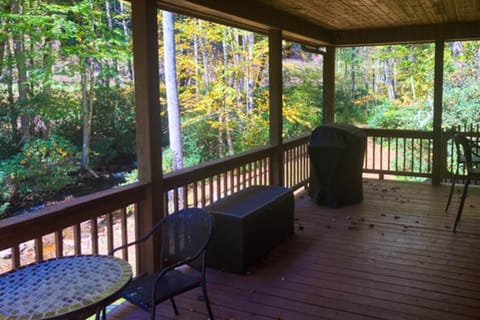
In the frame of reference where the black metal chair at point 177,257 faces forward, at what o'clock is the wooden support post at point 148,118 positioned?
The wooden support post is roughly at 4 o'clock from the black metal chair.

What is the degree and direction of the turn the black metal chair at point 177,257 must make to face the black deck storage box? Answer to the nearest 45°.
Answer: approximately 180°

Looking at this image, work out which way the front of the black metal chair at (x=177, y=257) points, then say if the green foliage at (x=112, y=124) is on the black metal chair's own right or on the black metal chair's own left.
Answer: on the black metal chair's own right

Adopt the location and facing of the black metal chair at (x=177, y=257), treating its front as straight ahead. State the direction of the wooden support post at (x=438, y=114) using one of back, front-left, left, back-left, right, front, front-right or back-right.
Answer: back

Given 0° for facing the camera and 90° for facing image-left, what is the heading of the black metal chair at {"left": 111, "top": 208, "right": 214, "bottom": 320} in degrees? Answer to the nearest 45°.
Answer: approximately 45°

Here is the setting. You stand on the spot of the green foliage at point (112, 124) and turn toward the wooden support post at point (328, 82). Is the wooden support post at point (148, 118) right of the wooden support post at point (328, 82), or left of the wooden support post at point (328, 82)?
right

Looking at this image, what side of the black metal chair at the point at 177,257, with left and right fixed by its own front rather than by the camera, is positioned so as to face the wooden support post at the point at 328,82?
back

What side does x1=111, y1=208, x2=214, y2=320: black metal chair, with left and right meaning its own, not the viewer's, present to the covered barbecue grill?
back

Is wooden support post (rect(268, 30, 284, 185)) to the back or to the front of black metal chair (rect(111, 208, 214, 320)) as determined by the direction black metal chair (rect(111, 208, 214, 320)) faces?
to the back

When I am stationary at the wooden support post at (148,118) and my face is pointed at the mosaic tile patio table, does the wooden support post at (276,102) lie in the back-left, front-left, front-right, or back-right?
back-left

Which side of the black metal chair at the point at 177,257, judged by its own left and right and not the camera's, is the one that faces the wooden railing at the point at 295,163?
back

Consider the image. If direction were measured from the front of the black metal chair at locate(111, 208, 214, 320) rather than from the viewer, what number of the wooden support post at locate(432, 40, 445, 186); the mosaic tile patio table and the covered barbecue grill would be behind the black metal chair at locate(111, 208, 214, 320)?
2

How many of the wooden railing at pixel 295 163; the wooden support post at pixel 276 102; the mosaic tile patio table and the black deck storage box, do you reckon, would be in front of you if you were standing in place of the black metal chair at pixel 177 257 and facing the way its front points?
1
